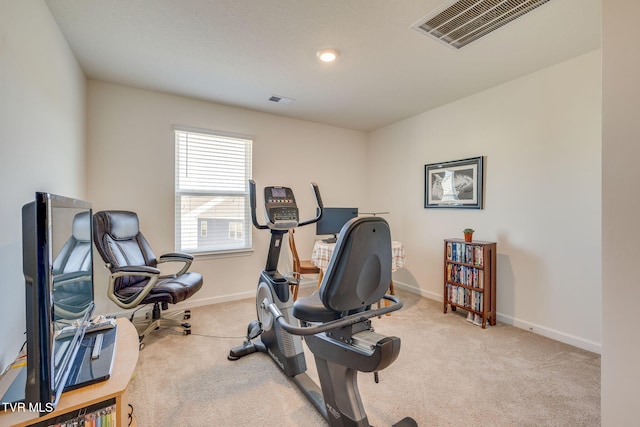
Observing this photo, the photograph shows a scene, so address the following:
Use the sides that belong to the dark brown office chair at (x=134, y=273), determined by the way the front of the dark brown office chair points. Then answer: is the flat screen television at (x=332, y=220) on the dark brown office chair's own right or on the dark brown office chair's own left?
on the dark brown office chair's own left

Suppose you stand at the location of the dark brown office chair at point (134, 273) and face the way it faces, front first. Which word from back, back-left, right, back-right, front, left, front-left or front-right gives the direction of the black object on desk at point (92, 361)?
front-right

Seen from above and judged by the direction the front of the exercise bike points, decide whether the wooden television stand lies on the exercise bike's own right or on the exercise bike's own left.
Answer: on the exercise bike's own left

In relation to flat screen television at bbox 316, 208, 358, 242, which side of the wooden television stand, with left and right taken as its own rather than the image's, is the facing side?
left

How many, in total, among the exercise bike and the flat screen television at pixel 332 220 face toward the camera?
1

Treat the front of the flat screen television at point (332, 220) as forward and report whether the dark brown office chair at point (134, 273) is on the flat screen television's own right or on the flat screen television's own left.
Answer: on the flat screen television's own right

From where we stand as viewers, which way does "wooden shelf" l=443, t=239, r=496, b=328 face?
facing the viewer and to the left of the viewer

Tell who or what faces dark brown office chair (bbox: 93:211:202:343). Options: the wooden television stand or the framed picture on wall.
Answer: the framed picture on wall

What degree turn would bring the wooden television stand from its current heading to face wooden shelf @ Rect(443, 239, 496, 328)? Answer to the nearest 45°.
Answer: approximately 45° to its left

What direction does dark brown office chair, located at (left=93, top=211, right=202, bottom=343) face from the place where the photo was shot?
facing the viewer and to the right of the viewer

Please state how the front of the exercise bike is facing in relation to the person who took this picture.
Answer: facing away from the viewer and to the left of the viewer

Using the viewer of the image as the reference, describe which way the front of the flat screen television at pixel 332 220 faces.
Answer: facing the viewer
